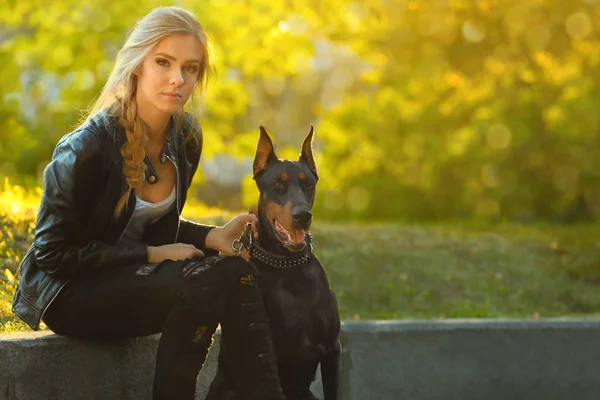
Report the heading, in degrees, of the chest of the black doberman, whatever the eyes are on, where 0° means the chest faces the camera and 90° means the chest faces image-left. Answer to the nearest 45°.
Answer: approximately 315°

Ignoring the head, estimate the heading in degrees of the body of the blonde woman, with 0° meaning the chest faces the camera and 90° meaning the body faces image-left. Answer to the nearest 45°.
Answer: approximately 315°

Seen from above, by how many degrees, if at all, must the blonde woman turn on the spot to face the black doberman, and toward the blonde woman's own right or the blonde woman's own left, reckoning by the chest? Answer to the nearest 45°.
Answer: approximately 45° to the blonde woman's own left
